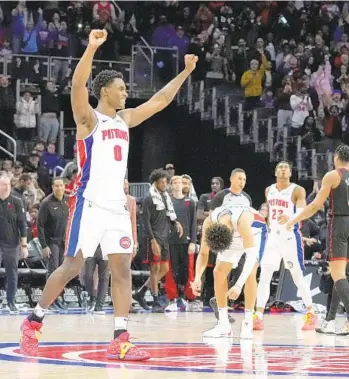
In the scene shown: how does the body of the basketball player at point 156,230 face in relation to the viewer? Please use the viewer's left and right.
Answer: facing the viewer and to the right of the viewer

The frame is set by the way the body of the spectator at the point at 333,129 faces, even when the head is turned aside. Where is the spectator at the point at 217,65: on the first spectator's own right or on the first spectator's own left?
on the first spectator's own right

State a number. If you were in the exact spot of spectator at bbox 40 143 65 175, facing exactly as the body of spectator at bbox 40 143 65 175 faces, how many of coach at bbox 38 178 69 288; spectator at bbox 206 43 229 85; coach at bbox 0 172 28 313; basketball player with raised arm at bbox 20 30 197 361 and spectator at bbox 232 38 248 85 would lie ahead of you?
3

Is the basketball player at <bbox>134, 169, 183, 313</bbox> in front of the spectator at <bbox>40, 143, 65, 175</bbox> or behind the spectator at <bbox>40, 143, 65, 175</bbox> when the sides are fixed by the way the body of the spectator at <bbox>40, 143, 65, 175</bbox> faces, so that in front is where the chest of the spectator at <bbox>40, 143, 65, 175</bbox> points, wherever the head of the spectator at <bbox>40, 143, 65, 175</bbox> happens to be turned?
in front

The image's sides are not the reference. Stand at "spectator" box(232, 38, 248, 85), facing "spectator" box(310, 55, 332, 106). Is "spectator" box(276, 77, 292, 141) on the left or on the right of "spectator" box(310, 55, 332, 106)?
right

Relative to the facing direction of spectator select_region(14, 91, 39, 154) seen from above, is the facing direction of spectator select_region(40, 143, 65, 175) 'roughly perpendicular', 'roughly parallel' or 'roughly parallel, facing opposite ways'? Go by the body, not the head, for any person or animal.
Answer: roughly parallel

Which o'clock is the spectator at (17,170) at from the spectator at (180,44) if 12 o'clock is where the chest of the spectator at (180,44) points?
the spectator at (17,170) is roughly at 1 o'clock from the spectator at (180,44).

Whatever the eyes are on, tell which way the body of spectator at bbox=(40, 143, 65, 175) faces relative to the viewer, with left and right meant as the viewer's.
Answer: facing the viewer

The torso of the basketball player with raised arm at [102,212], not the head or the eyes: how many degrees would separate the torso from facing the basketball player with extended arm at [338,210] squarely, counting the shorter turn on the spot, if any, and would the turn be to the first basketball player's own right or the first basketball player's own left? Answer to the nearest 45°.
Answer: approximately 90° to the first basketball player's own left

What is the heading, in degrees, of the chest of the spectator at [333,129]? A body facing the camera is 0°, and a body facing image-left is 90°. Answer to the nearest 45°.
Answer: approximately 45°

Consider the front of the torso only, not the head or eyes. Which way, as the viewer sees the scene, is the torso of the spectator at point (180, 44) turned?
toward the camera

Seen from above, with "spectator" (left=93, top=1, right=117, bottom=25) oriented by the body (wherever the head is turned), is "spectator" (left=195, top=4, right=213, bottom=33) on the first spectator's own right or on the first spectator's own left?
on the first spectator's own left

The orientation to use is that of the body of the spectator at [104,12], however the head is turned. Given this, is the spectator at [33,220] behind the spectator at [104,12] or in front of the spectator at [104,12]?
in front

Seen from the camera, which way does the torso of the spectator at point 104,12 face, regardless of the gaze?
toward the camera

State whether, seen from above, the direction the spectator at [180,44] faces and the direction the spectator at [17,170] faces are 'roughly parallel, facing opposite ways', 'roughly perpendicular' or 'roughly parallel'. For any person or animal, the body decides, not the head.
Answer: roughly parallel

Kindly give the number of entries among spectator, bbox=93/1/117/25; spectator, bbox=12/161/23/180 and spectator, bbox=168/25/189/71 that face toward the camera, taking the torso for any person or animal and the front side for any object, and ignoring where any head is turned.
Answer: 3

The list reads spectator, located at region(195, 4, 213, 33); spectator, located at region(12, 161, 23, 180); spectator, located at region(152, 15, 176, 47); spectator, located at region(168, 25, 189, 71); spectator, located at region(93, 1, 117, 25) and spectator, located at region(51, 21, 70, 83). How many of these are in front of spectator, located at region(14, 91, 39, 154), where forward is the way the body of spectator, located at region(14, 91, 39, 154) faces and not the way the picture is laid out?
1
